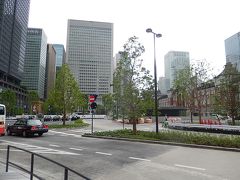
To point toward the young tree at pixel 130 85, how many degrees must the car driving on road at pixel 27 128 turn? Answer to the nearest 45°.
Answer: approximately 135° to its right

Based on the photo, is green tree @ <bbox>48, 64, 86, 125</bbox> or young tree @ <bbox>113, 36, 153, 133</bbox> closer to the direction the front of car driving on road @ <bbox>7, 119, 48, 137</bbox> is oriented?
the green tree

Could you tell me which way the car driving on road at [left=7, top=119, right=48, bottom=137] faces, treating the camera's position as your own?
facing away from the viewer and to the left of the viewer

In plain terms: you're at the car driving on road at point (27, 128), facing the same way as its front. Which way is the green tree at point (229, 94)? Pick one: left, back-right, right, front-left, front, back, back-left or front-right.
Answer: back-right

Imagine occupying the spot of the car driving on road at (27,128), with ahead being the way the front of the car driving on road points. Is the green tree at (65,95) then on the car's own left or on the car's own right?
on the car's own right

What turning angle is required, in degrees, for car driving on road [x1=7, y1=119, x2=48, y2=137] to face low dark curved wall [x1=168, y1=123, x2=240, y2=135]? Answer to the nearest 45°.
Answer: approximately 135° to its right

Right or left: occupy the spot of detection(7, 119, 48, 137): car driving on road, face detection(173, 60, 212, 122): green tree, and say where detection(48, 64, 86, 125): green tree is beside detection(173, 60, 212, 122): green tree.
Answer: left
